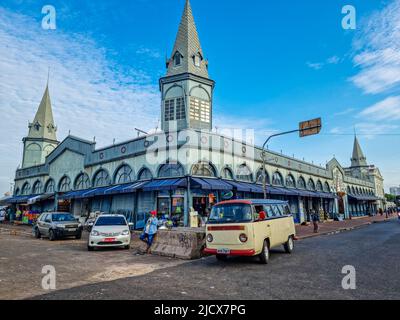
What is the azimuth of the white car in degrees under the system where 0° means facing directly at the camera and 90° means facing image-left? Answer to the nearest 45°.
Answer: approximately 0°

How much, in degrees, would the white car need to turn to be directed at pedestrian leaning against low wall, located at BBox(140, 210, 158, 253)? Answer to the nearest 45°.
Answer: approximately 45° to its left

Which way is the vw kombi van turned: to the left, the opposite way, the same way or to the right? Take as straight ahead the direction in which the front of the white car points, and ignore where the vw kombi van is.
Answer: to the right

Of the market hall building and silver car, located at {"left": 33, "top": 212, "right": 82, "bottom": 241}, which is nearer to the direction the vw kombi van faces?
the silver car

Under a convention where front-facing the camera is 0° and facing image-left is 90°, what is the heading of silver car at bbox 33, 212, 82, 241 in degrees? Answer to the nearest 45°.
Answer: approximately 315°

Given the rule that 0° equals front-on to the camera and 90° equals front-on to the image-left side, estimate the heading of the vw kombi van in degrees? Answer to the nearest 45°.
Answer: approximately 45°

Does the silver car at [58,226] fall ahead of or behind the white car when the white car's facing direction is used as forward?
behind
